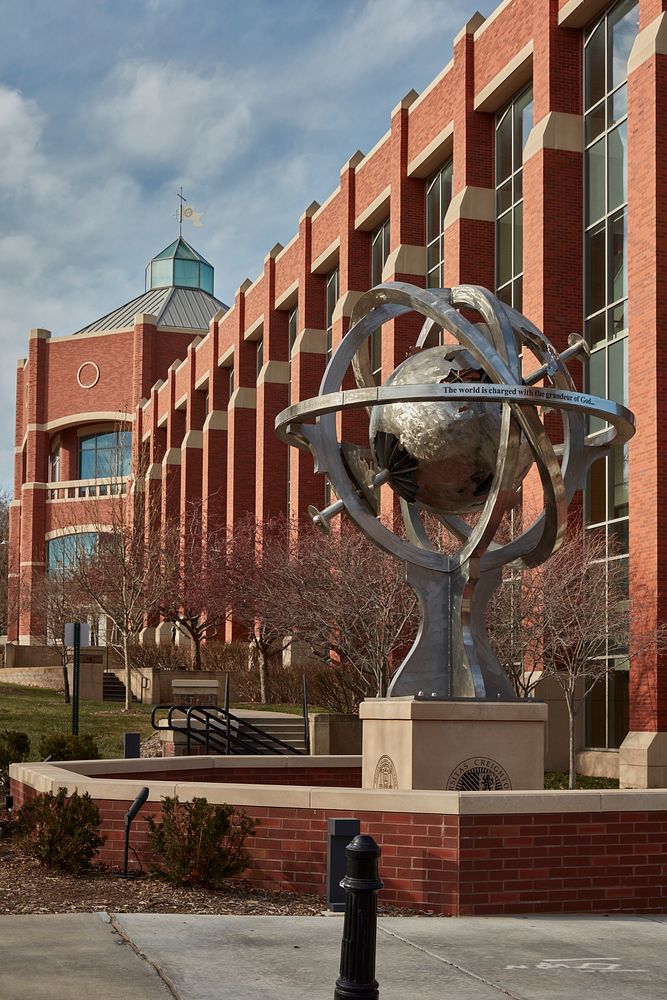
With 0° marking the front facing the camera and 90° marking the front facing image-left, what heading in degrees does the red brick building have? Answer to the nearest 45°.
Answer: approximately 45°

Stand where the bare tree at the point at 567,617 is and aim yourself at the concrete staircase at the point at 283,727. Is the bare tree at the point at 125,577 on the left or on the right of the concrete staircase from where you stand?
right

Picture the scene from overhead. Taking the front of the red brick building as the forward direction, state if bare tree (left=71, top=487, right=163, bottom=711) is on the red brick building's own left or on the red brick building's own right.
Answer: on the red brick building's own right

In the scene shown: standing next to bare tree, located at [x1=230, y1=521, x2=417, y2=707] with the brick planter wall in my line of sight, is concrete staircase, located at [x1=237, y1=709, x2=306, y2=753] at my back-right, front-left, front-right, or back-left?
front-right

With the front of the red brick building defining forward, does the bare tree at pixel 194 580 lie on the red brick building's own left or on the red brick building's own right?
on the red brick building's own right

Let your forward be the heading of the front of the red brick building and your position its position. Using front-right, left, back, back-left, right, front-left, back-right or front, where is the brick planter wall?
front-left

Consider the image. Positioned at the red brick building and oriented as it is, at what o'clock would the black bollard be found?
The black bollard is roughly at 11 o'clock from the red brick building.
